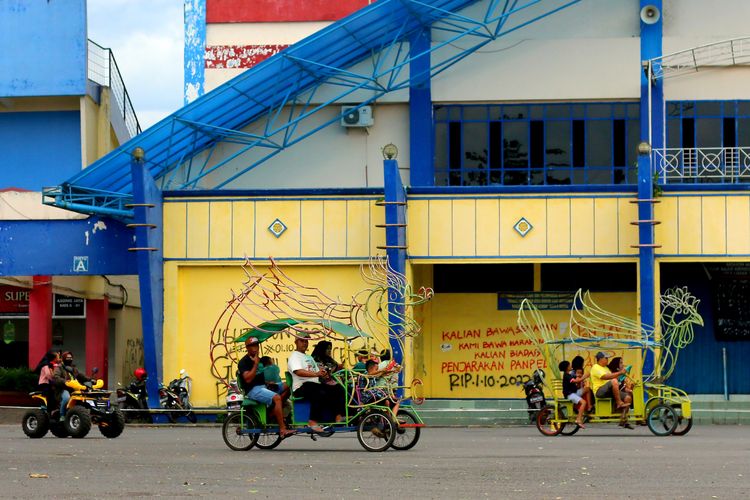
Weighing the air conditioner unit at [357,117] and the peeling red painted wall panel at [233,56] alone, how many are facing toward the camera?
2

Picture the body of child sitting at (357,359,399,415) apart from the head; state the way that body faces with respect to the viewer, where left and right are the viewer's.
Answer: facing to the right of the viewer

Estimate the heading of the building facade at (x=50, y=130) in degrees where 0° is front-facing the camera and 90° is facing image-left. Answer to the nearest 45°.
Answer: approximately 0°

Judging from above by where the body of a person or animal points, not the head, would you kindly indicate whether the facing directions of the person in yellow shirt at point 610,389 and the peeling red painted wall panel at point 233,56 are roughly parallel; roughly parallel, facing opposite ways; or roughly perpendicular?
roughly perpendicular

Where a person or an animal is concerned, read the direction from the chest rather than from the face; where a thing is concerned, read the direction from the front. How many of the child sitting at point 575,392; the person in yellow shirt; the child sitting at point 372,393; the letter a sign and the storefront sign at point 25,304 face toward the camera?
2

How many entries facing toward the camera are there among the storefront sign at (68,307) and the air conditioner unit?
2

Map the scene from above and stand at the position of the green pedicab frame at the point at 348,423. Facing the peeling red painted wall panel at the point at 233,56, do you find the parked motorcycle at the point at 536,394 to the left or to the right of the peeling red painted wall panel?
right

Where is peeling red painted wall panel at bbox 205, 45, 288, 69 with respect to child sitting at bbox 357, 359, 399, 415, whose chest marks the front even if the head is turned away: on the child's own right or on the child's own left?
on the child's own left

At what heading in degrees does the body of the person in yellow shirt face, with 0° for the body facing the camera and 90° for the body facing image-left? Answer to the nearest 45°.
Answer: approximately 270°
